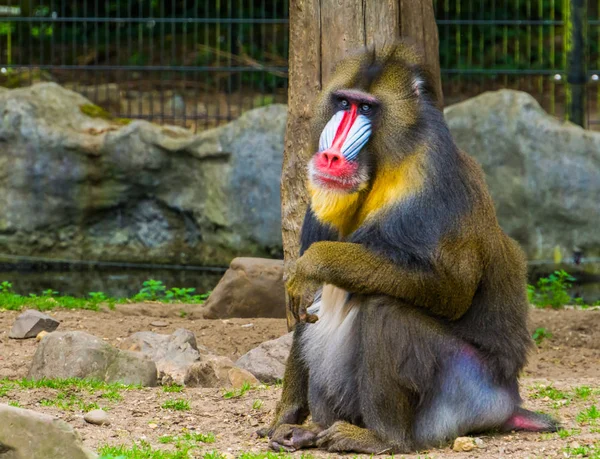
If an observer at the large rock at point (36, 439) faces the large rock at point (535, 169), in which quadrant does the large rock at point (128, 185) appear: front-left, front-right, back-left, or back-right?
front-left

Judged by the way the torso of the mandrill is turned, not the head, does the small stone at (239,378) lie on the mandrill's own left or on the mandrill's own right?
on the mandrill's own right

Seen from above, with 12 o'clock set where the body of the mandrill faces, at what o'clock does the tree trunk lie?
The tree trunk is roughly at 4 o'clock from the mandrill.

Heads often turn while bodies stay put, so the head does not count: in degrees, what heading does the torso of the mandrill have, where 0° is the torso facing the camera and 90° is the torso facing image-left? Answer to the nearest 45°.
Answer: approximately 45°

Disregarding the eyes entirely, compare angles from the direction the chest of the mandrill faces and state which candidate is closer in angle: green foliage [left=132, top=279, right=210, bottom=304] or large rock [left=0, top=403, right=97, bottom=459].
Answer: the large rock

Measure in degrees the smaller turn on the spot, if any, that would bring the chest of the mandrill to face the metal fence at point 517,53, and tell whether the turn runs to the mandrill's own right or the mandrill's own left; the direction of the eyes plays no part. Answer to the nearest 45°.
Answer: approximately 135° to the mandrill's own right

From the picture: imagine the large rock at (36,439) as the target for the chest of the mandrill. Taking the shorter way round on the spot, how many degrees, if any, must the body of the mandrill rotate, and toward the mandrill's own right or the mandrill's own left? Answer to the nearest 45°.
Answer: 0° — it already faces it

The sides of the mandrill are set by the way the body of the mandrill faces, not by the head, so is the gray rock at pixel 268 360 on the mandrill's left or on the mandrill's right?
on the mandrill's right

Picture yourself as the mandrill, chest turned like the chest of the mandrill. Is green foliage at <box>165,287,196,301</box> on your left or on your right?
on your right

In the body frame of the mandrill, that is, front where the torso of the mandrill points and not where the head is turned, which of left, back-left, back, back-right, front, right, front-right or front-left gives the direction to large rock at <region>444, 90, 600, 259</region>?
back-right

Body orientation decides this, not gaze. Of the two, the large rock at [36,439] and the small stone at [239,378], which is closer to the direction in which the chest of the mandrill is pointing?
the large rock

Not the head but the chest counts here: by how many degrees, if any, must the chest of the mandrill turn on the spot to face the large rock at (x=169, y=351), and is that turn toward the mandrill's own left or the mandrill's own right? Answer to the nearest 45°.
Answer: approximately 90° to the mandrill's own right
